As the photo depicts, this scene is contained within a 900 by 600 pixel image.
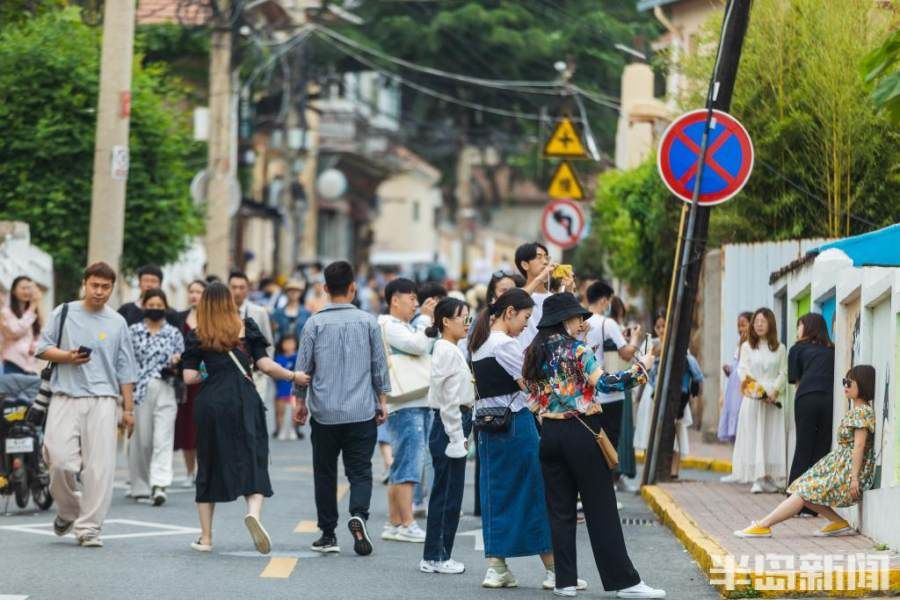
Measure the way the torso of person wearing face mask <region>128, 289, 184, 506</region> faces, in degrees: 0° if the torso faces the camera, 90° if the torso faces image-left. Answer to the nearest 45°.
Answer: approximately 0°

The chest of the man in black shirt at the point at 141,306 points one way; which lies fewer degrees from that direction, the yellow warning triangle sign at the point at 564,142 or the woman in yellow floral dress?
the woman in yellow floral dress

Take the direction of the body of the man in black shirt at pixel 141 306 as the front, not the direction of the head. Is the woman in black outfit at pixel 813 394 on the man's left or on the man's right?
on the man's left

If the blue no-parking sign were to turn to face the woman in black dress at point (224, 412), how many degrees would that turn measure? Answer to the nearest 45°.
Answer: approximately 45° to its right

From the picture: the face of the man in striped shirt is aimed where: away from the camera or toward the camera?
away from the camera

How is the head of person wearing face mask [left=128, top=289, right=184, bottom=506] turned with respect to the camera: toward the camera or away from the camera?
toward the camera

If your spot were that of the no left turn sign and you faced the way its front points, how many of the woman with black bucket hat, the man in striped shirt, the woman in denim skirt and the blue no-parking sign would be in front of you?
4

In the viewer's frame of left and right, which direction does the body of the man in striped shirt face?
facing away from the viewer

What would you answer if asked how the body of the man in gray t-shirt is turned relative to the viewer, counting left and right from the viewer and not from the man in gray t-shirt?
facing the viewer

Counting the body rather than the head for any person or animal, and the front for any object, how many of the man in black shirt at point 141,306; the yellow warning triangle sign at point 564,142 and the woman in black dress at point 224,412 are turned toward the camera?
2

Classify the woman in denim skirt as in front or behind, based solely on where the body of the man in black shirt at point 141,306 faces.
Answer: in front

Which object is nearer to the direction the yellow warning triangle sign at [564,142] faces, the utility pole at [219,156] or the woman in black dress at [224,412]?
the woman in black dress

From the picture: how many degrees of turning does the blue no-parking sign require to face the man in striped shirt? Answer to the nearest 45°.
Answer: approximately 45° to its right

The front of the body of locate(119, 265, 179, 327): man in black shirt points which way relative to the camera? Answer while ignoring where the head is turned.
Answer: toward the camera

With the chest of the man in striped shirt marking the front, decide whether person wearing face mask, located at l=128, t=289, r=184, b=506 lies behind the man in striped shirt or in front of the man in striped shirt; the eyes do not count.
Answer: in front

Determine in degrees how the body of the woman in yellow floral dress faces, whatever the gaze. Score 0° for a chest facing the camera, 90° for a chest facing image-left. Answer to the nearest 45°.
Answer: approximately 90°

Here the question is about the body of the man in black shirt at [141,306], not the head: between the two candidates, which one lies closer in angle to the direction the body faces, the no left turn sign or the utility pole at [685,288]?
the utility pole

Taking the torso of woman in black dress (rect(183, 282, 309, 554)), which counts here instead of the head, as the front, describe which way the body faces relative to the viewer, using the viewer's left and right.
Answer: facing away from the viewer

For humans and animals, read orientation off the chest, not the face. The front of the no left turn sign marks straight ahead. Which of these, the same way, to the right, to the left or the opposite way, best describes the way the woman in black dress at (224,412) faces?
the opposite way
